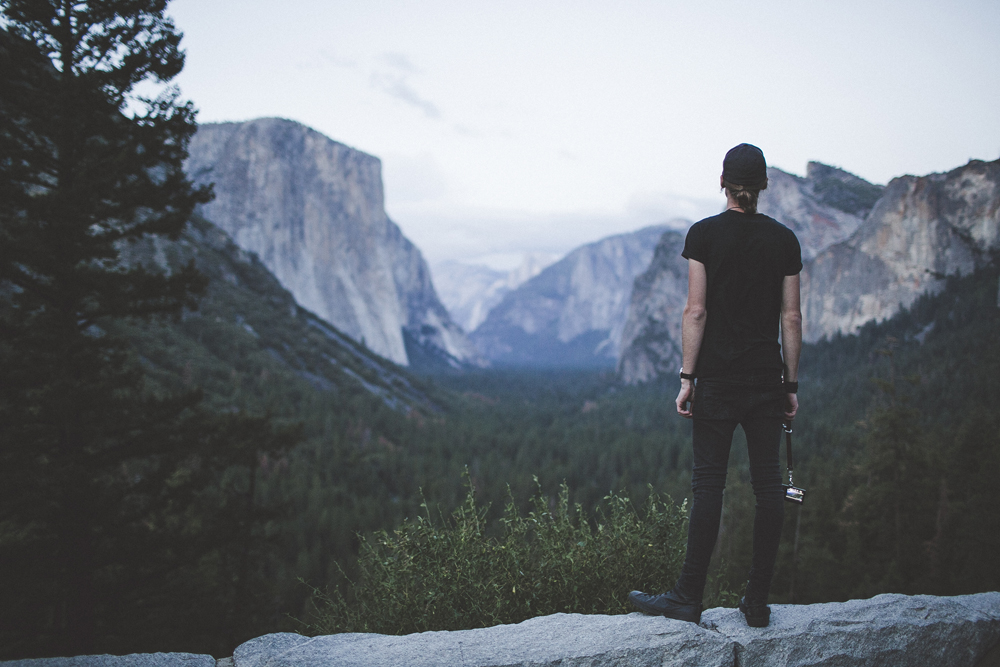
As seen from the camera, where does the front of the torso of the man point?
away from the camera

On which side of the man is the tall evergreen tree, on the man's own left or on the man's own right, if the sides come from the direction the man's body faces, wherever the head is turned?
on the man's own left

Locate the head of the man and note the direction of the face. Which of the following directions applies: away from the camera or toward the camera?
away from the camera

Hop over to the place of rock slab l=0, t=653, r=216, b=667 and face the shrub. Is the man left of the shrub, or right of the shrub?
right

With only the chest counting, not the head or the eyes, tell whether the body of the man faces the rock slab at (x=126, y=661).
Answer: no
